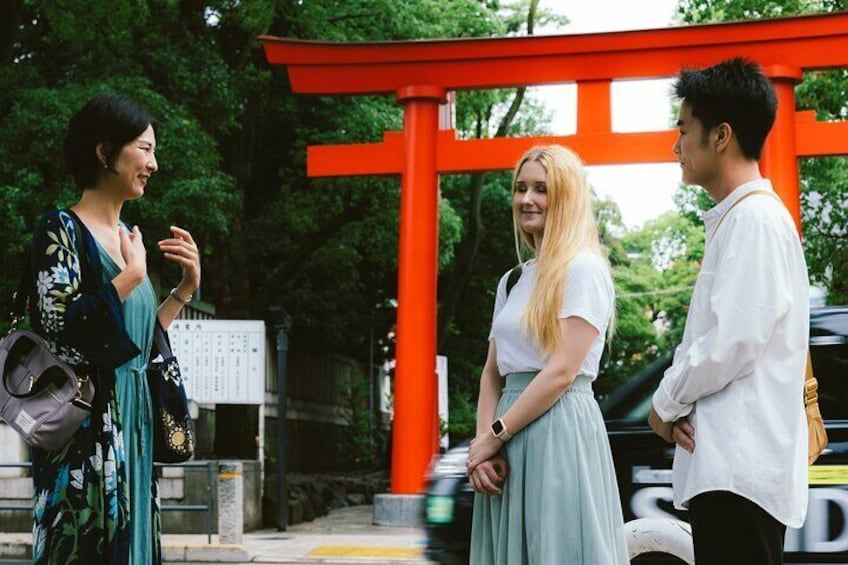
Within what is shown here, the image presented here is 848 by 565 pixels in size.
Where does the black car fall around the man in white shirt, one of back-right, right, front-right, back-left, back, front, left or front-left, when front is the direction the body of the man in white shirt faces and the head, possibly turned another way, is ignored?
right

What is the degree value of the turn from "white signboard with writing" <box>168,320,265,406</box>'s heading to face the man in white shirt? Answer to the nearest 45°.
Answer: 0° — it already faces them

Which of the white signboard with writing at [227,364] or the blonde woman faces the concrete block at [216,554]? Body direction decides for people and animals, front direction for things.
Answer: the white signboard with writing

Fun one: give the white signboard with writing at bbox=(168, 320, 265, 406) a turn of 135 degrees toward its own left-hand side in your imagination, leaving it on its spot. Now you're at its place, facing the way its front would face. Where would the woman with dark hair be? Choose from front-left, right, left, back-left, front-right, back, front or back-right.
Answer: back-right

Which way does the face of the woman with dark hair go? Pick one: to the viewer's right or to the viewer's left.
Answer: to the viewer's right

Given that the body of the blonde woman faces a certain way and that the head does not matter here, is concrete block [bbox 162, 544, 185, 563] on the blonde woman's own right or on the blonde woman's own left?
on the blonde woman's own right

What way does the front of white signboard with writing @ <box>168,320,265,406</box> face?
toward the camera

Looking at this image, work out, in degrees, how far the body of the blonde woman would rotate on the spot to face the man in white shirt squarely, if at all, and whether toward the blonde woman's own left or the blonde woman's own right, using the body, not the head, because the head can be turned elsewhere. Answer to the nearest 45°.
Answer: approximately 90° to the blonde woman's own left

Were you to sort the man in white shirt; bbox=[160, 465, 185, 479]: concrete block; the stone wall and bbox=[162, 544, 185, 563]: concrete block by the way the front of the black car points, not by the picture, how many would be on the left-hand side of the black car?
1

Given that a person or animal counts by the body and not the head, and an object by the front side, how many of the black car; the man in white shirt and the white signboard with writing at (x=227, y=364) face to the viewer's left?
2

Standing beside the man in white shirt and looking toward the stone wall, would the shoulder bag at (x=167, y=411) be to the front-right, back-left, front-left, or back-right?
front-left

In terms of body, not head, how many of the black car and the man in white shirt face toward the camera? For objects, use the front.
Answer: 0

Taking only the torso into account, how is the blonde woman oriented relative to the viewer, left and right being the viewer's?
facing the viewer and to the left of the viewer

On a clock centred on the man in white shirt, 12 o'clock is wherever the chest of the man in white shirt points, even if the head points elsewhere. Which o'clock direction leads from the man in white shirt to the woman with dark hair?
The woman with dark hair is roughly at 12 o'clock from the man in white shirt.

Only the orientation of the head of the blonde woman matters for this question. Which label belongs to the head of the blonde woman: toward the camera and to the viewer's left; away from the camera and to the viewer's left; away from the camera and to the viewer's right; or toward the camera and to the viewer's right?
toward the camera and to the viewer's left

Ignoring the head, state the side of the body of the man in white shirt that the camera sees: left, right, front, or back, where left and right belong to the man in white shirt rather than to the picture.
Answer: left

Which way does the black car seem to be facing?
to the viewer's left
